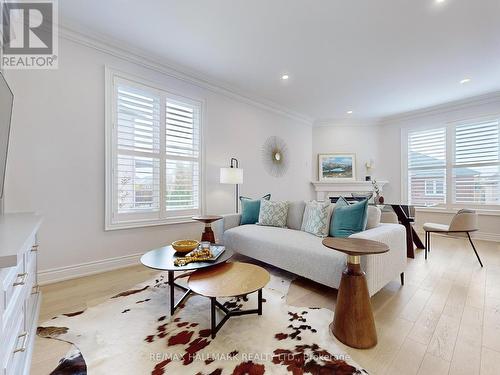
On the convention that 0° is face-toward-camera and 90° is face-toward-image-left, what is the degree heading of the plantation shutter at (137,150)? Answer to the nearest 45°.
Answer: approximately 315°

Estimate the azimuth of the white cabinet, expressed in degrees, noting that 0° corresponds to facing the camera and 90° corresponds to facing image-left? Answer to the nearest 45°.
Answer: approximately 270°

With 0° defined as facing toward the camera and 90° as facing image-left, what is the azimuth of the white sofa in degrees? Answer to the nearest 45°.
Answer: approximately 45°

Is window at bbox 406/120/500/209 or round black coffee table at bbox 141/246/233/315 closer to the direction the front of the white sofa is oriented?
the round black coffee table

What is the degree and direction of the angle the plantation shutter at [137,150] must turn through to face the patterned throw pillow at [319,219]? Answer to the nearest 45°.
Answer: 0° — it already faces it

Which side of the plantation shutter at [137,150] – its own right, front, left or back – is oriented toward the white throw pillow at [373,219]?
front

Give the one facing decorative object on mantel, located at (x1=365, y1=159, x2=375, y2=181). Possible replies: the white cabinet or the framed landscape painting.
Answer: the white cabinet

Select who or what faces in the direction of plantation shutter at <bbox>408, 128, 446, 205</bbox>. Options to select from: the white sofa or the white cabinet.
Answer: the white cabinet

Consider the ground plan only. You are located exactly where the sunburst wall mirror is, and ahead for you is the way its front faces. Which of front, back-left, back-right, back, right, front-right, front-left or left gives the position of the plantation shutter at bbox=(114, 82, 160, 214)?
right

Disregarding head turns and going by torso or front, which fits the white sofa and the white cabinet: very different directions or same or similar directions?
very different directions

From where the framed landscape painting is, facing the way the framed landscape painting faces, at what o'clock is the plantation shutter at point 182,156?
The plantation shutter is roughly at 1 o'clock from the framed landscape painting.

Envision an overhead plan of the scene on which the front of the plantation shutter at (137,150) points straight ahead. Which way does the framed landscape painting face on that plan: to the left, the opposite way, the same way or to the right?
to the right

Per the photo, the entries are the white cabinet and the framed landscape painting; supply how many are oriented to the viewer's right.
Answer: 1
